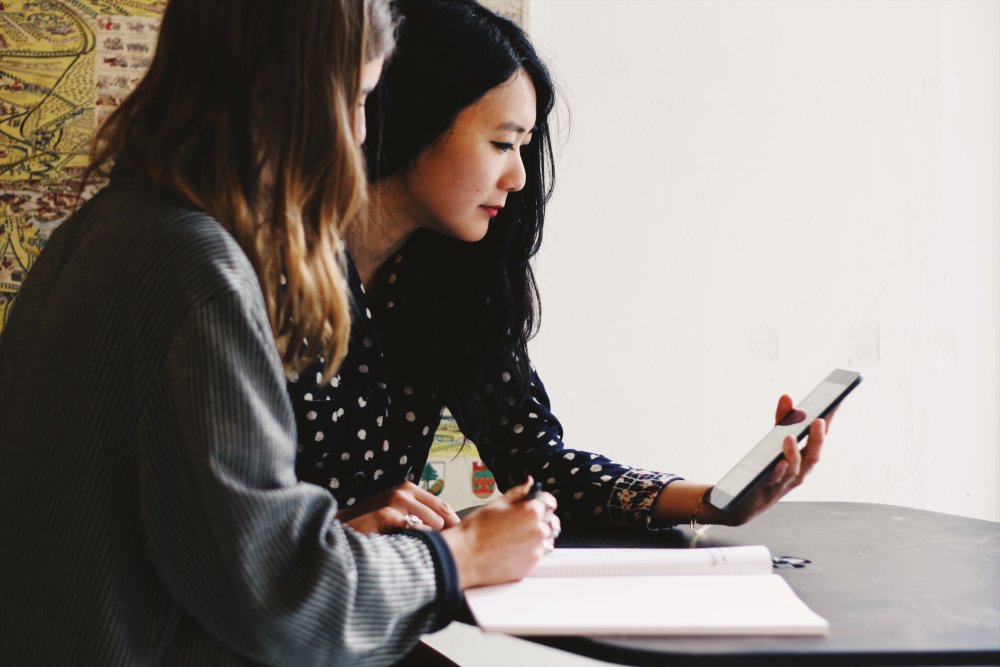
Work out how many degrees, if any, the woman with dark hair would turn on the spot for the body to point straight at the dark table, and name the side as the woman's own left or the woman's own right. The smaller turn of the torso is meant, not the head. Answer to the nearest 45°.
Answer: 0° — they already face it

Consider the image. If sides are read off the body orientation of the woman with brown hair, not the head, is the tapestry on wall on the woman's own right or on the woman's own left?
on the woman's own left

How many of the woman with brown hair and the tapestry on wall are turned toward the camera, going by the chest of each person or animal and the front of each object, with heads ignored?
1

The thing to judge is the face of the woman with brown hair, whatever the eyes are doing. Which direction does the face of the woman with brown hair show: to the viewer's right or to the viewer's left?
to the viewer's right

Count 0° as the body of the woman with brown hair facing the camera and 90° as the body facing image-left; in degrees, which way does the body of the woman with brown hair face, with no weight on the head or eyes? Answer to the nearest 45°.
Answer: approximately 225°

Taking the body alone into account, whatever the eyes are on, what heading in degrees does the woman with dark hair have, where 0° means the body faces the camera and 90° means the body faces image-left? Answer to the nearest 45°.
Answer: approximately 315°

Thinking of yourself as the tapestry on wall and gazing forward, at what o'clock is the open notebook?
The open notebook is roughly at 11 o'clock from the tapestry on wall.

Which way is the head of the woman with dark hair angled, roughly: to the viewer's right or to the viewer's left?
to the viewer's right
